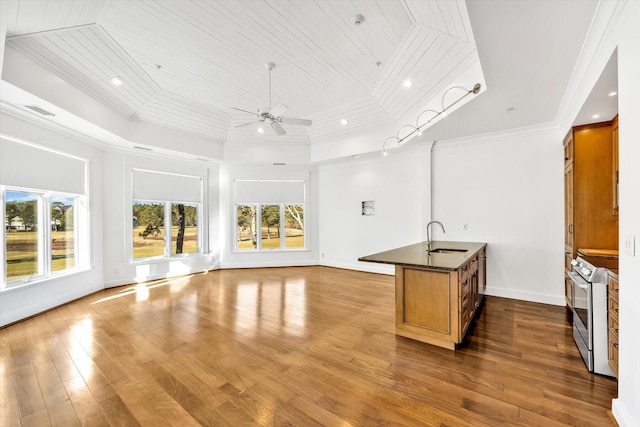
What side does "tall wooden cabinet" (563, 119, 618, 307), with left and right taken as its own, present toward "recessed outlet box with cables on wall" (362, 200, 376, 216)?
front

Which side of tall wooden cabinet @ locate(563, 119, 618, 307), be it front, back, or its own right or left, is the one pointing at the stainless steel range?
left

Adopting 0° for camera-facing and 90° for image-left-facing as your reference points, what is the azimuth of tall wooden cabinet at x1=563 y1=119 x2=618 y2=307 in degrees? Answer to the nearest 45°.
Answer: approximately 90°

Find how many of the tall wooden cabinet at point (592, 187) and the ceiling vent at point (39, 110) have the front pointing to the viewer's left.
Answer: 1

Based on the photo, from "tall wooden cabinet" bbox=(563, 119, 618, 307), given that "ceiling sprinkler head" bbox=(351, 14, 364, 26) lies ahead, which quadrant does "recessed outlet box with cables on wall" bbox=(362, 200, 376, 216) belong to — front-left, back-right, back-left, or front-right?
front-right
